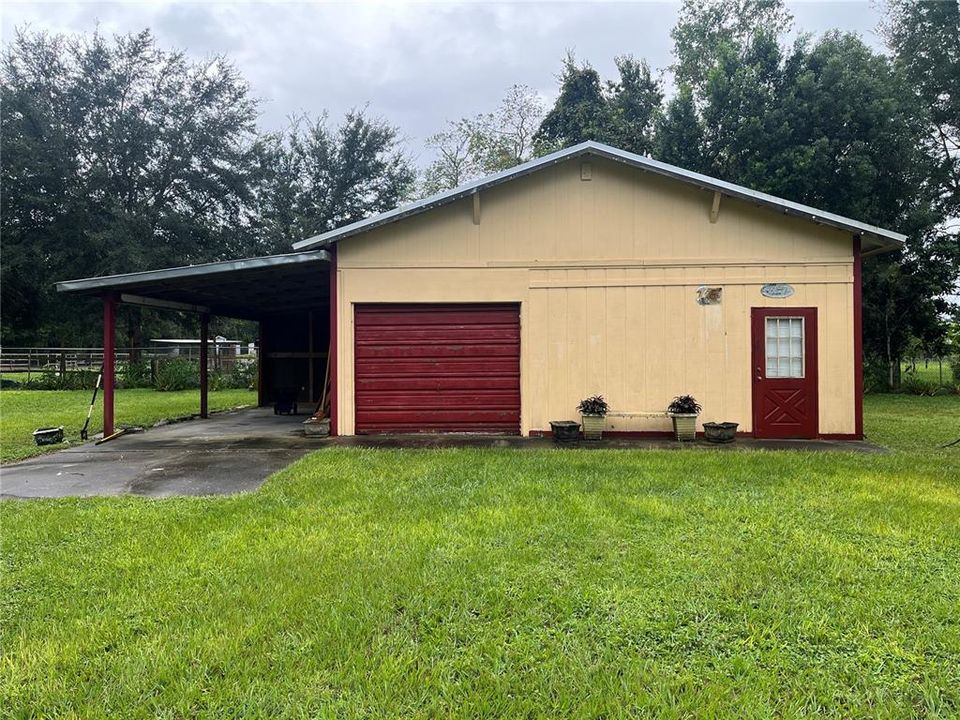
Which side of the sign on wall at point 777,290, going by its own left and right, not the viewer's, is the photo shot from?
front

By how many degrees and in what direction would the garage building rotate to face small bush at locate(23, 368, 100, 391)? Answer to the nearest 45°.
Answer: approximately 135° to its right

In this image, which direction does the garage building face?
toward the camera

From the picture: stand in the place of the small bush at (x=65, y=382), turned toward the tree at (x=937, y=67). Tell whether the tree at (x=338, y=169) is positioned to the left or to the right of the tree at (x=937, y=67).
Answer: left

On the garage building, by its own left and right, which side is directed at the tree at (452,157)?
back

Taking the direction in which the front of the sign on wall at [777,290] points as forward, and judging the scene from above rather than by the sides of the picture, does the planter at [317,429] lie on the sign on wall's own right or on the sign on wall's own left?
on the sign on wall's own right

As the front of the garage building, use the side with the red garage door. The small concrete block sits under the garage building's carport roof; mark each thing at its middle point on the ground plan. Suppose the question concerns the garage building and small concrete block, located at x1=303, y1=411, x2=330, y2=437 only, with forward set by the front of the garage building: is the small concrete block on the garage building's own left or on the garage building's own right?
on the garage building's own right

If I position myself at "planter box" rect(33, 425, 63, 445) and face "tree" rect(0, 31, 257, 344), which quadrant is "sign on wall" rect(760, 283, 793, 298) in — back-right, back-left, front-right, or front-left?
back-right

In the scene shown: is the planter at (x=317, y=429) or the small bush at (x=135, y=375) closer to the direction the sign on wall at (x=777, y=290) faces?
the planter

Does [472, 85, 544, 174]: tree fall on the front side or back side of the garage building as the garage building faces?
on the back side

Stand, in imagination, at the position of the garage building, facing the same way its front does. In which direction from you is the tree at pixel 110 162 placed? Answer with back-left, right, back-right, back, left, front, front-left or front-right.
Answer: back-right

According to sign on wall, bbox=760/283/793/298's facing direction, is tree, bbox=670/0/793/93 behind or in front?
behind

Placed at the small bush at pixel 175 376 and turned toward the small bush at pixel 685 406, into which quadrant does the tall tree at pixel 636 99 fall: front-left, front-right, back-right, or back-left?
front-left

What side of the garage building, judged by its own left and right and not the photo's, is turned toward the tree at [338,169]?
back

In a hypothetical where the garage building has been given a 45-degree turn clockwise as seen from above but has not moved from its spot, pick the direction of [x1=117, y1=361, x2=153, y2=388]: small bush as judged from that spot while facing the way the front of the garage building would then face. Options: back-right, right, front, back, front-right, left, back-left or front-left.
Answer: right

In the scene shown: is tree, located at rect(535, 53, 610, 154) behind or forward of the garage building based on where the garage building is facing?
behind

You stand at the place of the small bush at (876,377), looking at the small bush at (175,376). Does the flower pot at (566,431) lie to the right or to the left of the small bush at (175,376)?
left
